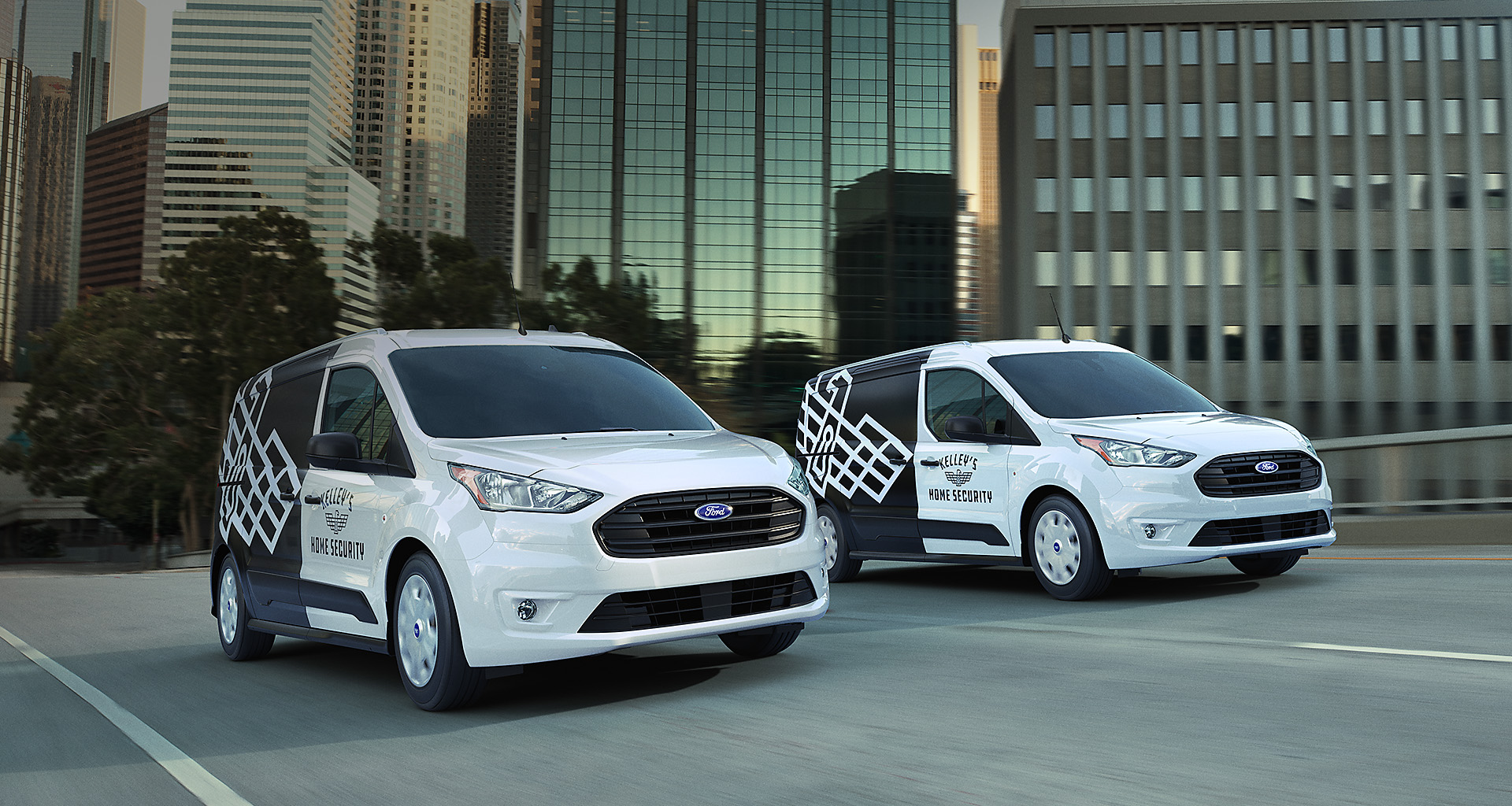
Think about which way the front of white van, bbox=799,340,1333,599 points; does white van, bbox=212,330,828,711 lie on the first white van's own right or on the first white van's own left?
on the first white van's own right

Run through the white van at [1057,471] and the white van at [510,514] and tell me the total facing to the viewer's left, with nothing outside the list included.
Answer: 0

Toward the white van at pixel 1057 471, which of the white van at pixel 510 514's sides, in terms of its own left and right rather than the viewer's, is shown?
left

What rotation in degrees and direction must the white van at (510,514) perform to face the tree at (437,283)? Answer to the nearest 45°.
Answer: approximately 135° to its left

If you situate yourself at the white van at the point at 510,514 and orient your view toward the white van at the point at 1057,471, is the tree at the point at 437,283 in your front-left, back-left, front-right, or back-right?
front-left

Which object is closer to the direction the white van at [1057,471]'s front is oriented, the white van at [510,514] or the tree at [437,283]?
the white van

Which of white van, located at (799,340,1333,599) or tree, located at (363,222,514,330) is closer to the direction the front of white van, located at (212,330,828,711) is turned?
the white van

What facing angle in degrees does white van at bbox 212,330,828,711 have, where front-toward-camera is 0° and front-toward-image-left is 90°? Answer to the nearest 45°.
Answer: approximately 315°

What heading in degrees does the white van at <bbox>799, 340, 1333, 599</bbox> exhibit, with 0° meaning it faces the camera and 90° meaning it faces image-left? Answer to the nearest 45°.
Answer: approximately 315°

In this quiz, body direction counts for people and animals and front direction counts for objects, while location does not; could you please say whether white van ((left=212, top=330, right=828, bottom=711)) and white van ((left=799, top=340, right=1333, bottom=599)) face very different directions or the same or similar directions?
same or similar directions

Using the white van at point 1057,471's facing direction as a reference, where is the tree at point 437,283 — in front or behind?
behind
